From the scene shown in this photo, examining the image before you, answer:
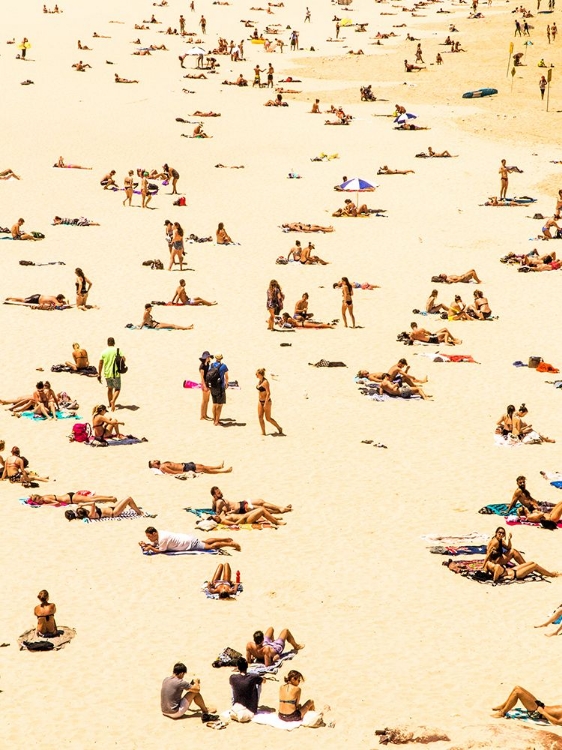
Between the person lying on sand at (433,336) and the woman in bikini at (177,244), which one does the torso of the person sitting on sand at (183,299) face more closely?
the person lying on sand

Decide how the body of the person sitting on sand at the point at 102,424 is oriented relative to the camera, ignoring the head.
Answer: to the viewer's right

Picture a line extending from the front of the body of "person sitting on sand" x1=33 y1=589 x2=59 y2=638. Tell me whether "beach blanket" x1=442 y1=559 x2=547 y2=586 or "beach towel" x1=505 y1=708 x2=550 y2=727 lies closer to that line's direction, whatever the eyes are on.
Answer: the beach blanket

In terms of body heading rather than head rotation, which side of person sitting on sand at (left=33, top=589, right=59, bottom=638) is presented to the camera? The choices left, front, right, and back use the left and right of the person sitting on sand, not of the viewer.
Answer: back

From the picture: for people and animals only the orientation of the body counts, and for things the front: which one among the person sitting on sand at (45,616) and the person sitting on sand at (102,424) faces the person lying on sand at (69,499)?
the person sitting on sand at (45,616)

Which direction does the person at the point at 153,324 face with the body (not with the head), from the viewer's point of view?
to the viewer's right

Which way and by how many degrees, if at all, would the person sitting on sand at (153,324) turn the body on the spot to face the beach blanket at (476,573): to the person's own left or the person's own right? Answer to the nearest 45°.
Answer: approximately 90° to the person's own right

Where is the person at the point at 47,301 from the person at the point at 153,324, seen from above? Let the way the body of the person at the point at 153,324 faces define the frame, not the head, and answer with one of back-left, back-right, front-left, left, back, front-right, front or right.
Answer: back-left

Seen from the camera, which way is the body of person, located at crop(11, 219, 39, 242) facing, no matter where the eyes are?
to the viewer's right

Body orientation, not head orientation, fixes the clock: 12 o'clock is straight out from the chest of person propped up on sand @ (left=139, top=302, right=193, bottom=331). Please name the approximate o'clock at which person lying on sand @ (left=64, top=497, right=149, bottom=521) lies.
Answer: person lying on sand @ (left=64, top=497, right=149, bottom=521) is roughly at 3 o'clock from person propped up on sand @ (left=139, top=302, right=193, bottom=331).

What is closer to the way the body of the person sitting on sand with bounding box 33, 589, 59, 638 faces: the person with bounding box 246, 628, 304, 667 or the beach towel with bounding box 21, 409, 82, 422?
the beach towel
